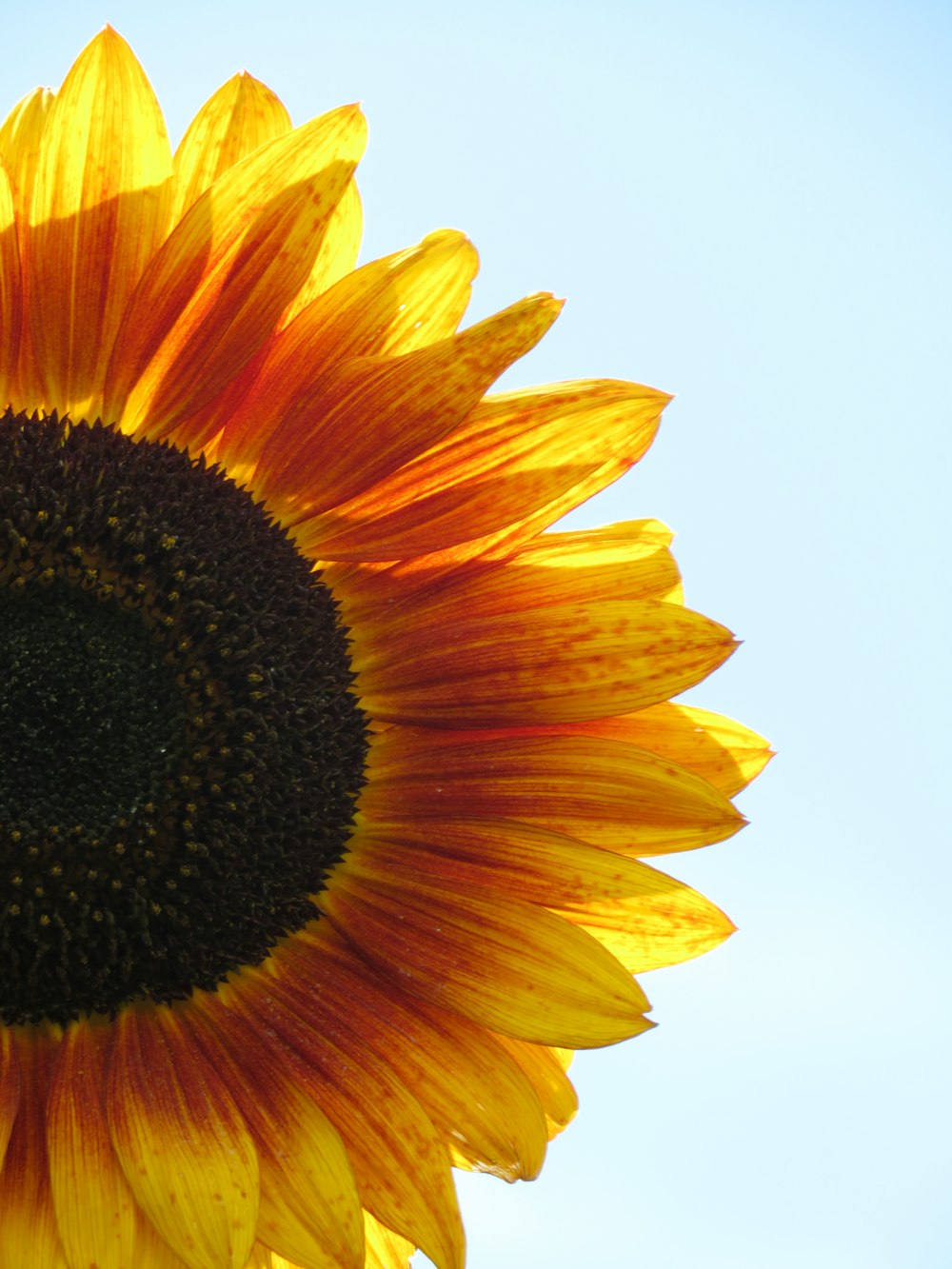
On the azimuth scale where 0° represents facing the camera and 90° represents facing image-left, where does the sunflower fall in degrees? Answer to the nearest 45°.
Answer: approximately 0°
